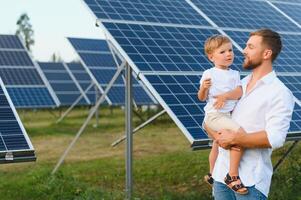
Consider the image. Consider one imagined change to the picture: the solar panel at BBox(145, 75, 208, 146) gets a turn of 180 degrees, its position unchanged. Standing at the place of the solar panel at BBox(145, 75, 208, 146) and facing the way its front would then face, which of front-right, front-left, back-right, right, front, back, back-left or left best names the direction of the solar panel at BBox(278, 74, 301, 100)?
right

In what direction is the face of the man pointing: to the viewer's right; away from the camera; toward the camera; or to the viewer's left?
to the viewer's left

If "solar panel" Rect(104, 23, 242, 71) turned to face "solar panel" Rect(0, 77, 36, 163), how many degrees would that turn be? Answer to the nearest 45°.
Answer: approximately 90° to its right
